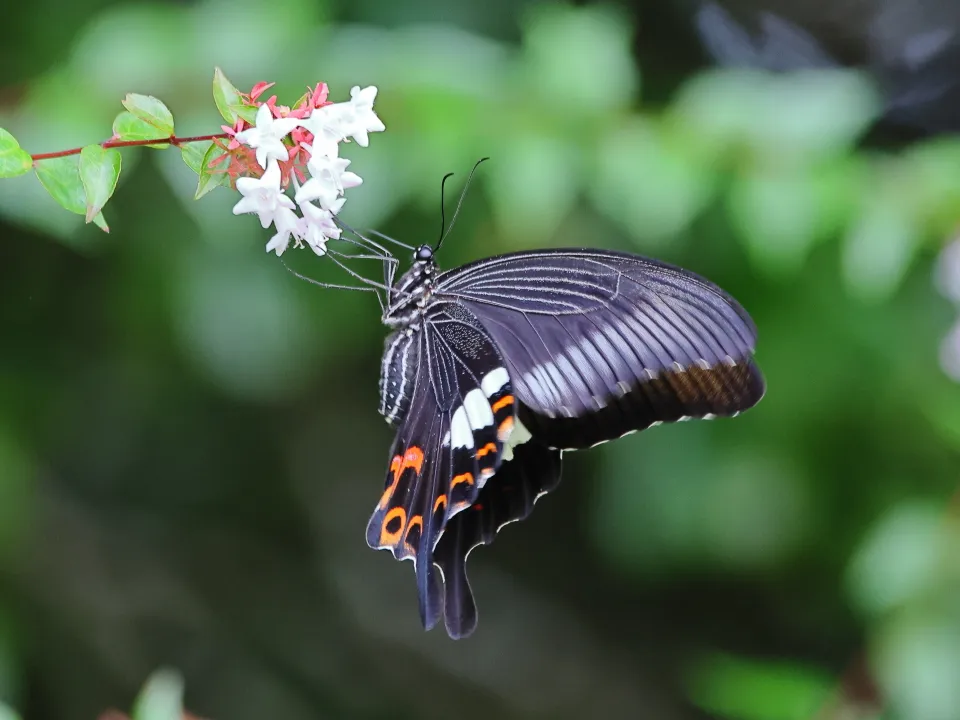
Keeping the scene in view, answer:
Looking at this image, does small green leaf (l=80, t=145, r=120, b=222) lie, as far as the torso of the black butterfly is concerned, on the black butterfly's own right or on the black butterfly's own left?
on the black butterfly's own left

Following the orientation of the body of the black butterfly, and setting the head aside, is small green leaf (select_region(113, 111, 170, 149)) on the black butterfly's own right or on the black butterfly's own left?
on the black butterfly's own left

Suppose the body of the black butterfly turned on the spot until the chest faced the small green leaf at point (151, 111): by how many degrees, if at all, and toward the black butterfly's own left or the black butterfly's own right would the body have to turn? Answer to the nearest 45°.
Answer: approximately 45° to the black butterfly's own left

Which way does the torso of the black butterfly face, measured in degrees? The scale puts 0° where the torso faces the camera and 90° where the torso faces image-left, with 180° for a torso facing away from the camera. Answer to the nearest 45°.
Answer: approximately 90°
